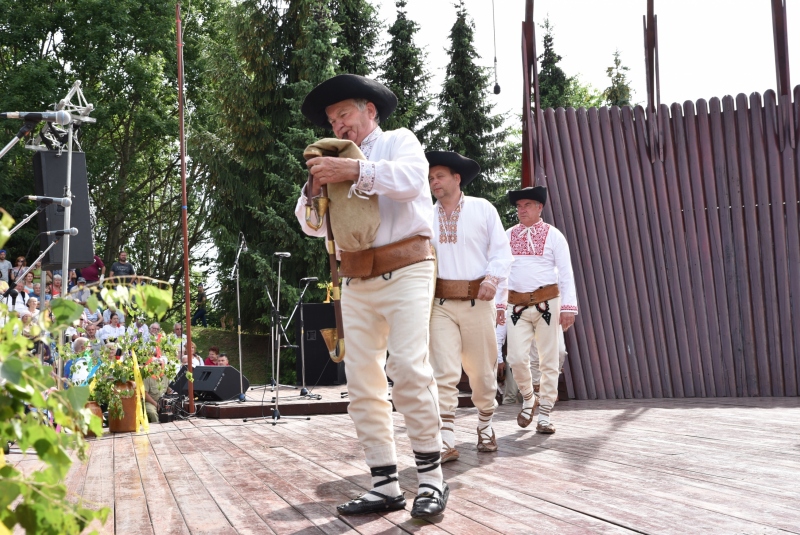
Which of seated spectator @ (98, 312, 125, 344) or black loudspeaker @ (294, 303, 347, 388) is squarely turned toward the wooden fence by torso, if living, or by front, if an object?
the seated spectator

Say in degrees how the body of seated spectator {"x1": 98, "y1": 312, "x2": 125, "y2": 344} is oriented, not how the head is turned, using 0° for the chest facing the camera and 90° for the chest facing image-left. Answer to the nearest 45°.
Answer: approximately 315°

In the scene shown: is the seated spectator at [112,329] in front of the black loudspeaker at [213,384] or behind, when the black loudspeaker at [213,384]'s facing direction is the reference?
behind

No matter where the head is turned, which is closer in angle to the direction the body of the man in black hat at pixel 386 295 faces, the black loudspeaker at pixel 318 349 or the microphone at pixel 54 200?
the microphone

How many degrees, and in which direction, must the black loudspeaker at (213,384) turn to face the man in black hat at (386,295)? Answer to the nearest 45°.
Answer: approximately 45° to its right

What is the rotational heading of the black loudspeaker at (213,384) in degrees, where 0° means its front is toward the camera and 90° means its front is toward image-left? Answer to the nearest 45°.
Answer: approximately 315°
